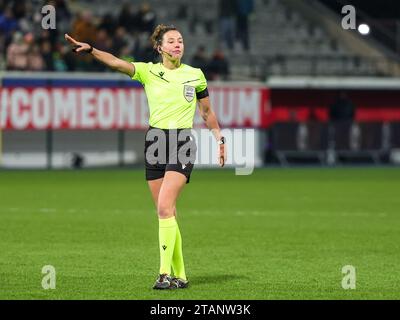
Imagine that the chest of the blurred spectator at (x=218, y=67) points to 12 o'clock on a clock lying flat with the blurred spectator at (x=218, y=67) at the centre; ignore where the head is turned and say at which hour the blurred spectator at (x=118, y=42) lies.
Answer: the blurred spectator at (x=118, y=42) is roughly at 3 o'clock from the blurred spectator at (x=218, y=67).

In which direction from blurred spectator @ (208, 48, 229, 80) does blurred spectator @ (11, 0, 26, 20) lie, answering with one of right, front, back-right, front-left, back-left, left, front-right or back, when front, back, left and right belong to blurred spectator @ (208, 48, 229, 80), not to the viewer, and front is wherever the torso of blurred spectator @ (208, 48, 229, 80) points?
right

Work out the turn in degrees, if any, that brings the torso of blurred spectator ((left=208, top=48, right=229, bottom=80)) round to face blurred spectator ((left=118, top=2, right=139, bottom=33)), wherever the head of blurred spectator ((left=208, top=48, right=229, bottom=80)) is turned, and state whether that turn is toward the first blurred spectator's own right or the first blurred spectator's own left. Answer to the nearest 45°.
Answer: approximately 90° to the first blurred spectator's own right

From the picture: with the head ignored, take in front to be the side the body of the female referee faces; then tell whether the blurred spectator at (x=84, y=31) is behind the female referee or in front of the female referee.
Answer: behind

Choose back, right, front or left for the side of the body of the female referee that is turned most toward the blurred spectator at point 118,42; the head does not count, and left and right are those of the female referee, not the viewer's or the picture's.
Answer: back

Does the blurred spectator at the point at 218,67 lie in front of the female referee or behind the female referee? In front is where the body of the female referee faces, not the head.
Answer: behind

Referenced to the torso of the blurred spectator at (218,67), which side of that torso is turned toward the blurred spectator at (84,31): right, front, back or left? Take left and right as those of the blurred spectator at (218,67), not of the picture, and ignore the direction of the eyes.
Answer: right

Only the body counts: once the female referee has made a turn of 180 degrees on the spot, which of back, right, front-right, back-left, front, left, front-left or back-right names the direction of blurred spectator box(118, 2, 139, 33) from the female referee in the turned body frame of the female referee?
front
